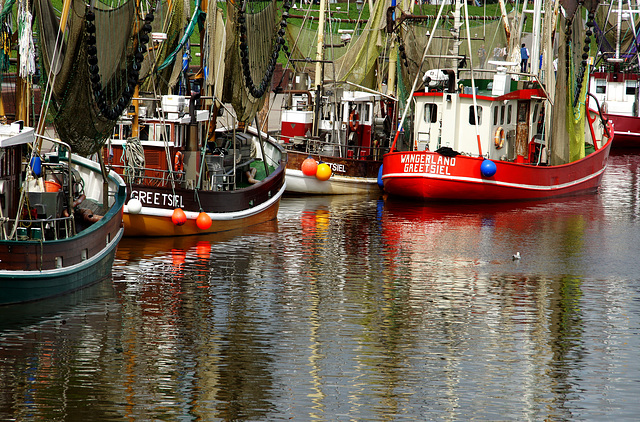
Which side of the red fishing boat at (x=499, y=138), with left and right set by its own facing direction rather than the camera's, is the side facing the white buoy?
back

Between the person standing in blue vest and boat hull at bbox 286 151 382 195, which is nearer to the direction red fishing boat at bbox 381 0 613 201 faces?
the person standing in blue vest

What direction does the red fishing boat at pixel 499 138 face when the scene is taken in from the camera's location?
facing away from the viewer and to the right of the viewer

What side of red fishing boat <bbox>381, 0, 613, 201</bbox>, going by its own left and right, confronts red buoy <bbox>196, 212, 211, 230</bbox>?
back

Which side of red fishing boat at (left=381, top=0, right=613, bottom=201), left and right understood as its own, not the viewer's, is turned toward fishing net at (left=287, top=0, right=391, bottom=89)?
left

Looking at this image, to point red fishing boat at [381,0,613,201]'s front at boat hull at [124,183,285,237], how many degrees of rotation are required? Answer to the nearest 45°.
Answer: approximately 180°

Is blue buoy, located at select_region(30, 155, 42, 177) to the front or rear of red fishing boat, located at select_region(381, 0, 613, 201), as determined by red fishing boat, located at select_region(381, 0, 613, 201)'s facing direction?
to the rear
